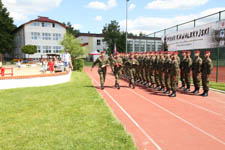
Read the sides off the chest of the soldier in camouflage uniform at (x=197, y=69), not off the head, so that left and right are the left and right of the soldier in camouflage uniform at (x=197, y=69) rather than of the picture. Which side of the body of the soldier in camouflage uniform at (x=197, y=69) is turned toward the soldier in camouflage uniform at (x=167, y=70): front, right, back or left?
front

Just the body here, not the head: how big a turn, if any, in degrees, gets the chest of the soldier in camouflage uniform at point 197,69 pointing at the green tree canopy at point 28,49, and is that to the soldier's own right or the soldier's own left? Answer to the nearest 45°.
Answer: approximately 90° to the soldier's own right

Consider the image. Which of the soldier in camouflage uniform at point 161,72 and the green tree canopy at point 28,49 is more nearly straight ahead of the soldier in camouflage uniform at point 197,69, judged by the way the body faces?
the soldier in camouflage uniform

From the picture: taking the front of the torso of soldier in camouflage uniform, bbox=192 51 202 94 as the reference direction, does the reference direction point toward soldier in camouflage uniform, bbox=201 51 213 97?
no

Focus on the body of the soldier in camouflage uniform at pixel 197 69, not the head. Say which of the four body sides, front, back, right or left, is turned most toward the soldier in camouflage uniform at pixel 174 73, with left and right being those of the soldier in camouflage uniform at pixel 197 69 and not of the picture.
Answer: front

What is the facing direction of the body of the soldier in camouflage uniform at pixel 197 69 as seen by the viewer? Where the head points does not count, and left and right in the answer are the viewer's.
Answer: facing the viewer and to the left of the viewer

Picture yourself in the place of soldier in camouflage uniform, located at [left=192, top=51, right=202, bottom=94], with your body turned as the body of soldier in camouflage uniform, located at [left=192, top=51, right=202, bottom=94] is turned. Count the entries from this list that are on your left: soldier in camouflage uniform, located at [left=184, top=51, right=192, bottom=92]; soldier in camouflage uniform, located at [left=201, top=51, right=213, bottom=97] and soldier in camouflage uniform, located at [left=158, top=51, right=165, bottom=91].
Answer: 1

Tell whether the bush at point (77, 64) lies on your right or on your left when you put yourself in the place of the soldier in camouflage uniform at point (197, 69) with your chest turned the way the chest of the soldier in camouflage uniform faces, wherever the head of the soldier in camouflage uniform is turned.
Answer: on your right

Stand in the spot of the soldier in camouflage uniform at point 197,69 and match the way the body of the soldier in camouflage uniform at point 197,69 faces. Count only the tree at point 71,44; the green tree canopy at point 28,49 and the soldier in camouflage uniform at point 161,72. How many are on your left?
0
